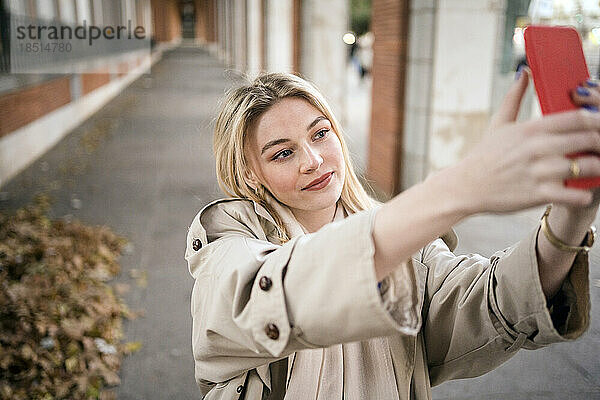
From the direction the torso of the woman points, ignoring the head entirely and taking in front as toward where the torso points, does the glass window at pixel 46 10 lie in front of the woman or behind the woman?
behind

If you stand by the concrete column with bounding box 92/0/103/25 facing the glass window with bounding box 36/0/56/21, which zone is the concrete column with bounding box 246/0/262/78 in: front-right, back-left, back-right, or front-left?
back-left

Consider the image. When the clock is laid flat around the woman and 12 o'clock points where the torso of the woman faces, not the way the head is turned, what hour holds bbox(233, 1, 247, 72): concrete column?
The concrete column is roughly at 7 o'clock from the woman.

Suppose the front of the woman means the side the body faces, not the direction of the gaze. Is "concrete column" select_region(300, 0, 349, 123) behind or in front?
behind

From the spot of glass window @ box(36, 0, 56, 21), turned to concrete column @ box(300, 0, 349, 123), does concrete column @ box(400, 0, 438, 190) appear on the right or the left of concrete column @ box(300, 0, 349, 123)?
right

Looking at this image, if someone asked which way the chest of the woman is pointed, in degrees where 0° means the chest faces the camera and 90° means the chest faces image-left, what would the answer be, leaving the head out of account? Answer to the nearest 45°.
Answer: approximately 315°

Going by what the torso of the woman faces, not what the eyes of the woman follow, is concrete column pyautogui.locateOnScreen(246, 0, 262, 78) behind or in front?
behind

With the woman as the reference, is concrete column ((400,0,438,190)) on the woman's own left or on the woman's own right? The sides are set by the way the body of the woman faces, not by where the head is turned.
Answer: on the woman's own left

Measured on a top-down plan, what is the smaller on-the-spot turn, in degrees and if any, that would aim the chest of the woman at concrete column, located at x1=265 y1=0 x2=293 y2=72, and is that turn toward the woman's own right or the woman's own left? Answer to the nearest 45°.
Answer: approximately 135° to the woman's own left

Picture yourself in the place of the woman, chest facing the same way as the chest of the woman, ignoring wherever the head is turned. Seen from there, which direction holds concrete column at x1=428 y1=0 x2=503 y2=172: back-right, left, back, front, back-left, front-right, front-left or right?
back-left
